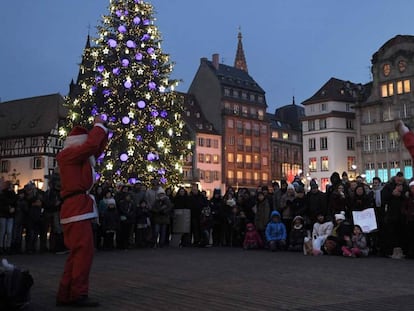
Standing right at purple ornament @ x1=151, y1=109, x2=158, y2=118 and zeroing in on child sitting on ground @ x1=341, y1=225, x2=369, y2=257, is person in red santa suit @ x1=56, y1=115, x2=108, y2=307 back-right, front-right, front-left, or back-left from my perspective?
front-right

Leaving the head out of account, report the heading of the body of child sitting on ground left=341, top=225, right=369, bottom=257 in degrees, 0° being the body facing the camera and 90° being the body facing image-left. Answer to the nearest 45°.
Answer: approximately 45°

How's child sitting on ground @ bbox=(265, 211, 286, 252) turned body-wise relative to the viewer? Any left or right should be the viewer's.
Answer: facing the viewer

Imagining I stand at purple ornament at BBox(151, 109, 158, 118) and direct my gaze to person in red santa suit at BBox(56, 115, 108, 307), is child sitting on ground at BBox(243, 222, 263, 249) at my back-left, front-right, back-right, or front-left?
front-left

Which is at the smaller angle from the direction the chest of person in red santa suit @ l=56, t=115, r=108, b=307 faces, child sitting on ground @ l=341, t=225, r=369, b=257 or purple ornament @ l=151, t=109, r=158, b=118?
the child sitting on ground

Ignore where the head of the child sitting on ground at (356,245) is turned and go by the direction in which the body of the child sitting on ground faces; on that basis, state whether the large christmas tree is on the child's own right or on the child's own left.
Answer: on the child's own right

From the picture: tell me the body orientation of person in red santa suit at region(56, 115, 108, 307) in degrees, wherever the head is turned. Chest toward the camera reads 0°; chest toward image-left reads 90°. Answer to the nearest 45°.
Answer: approximately 270°

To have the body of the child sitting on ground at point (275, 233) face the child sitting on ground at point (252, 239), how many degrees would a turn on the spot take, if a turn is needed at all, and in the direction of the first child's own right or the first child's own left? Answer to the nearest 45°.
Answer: approximately 135° to the first child's own right

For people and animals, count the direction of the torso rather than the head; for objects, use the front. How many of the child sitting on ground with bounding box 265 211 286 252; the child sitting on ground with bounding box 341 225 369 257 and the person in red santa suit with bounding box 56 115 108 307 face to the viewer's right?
1

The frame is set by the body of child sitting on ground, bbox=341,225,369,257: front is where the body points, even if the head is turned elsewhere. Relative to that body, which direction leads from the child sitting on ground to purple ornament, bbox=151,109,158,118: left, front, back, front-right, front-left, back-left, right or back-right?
right

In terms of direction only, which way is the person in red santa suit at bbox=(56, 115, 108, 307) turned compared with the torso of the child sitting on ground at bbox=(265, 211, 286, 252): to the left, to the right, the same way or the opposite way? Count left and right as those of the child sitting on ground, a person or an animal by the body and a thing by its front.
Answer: to the left

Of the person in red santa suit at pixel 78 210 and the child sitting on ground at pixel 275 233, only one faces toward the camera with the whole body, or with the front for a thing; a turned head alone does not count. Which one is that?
the child sitting on ground

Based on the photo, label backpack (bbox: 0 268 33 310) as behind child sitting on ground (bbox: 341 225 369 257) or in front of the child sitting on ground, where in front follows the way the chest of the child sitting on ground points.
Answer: in front

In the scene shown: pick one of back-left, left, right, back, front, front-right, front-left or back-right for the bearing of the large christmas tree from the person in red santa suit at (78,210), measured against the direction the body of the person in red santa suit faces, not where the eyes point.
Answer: left
